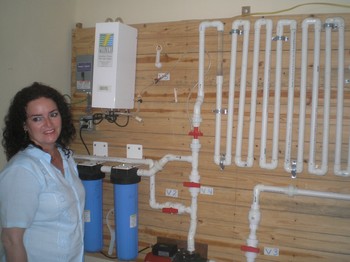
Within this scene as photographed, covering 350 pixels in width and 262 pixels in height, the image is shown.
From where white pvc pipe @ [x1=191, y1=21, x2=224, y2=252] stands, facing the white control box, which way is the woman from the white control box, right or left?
left

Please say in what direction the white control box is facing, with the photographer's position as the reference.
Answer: facing the viewer and to the left of the viewer

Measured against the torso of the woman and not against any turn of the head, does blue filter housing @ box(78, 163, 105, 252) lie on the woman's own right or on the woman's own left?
on the woman's own left

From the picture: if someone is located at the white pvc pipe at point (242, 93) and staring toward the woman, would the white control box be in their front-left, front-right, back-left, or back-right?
front-right

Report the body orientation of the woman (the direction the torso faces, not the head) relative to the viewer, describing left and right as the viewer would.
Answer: facing the viewer and to the right of the viewer

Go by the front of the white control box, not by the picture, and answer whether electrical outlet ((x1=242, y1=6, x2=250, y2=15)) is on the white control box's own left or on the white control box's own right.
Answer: on the white control box's own left

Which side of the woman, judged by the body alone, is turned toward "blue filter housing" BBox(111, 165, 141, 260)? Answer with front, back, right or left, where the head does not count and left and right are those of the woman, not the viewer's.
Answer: left

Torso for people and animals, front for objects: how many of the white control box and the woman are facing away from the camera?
0

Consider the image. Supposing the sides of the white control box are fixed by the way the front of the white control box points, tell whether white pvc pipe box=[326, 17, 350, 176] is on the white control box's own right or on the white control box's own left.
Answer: on the white control box's own left

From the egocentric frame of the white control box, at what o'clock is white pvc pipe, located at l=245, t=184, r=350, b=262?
The white pvc pipe is roughly at 8 o'clock from the white control box.

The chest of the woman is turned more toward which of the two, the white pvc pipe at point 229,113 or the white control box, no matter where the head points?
the white pvc pipe

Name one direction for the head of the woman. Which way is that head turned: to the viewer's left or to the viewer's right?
to the viewer's right
